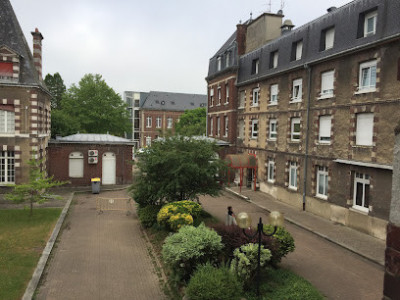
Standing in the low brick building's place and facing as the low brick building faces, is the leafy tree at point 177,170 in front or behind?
in front

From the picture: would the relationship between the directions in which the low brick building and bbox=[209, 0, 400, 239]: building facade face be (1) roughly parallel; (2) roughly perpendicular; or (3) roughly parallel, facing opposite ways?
roughly perpendicular

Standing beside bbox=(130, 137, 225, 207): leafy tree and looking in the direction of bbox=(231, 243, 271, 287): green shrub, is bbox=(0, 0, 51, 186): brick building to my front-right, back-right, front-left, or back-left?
back-right

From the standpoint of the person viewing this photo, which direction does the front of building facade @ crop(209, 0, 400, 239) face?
facing the viewer and to the left of the viewer

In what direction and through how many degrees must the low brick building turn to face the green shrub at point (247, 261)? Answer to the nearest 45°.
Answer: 0° — it already faces it

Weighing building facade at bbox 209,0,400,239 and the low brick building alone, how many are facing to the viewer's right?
0

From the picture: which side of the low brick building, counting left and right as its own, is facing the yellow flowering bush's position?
front

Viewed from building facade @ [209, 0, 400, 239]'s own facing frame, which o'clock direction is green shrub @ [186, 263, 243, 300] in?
The green shrub is roughly at 11 o'clock from the building facade.

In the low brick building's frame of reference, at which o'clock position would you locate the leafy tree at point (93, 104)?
The leafy tree is roughly at 6 o'clock from the low brick building.

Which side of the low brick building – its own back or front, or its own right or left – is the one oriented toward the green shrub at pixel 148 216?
front

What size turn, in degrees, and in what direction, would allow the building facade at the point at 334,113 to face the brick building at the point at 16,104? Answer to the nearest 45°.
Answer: approximately 45° to its right

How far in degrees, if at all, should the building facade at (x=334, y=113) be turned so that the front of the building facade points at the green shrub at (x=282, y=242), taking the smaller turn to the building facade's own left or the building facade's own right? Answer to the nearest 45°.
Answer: approximately 45° to the building facade's own left

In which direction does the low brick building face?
toward the camera
